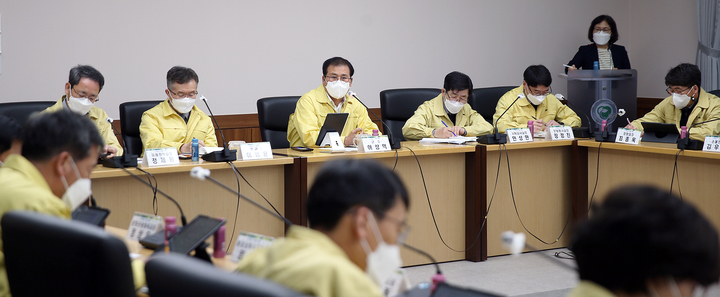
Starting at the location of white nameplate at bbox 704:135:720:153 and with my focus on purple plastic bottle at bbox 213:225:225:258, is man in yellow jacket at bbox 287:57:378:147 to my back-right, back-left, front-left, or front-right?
front-right

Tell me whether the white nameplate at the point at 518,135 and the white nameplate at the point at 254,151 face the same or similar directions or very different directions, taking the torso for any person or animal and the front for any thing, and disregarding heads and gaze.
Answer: same or similar directions

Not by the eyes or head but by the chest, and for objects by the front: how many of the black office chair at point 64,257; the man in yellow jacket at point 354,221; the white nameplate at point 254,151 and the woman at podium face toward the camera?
2

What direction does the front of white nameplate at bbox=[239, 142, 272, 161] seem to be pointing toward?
toward the camera

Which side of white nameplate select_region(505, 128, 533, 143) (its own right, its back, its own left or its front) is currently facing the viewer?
front

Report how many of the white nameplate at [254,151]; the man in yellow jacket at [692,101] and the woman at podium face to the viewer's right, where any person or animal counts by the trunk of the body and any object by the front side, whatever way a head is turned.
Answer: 0

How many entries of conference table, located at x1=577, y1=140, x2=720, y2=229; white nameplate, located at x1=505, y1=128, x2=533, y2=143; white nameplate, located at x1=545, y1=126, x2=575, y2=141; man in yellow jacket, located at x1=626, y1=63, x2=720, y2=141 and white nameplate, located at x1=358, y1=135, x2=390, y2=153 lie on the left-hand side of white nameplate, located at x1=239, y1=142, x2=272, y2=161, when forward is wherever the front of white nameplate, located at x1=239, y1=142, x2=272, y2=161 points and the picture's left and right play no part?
5

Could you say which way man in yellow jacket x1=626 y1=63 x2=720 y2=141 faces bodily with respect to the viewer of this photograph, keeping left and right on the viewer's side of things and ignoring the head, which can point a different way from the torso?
facing the viewer and to the left of the viewer

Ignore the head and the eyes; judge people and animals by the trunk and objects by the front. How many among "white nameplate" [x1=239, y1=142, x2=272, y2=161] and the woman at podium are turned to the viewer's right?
0

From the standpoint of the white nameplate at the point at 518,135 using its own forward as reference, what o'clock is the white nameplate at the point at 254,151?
the white nameplate at the point at 254,151 is roughly at 2 o'clock from the white nameplate at the point at 518,135.

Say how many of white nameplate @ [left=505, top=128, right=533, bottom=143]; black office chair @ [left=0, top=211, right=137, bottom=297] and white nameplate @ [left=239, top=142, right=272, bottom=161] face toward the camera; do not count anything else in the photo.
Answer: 2

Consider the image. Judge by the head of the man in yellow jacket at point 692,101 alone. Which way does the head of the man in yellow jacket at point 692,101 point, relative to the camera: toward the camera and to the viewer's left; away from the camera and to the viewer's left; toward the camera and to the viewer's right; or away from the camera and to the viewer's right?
toward the camera and to the viewer's left

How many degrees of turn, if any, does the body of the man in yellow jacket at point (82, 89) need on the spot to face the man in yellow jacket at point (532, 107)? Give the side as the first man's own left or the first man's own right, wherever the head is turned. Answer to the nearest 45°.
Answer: approximately 45° to the first man's own left

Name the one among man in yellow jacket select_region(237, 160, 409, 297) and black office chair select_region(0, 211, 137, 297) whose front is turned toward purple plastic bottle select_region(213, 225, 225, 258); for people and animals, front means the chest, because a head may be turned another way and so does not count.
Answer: the black office chair

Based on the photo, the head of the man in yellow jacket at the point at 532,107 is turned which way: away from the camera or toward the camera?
toward the camera
